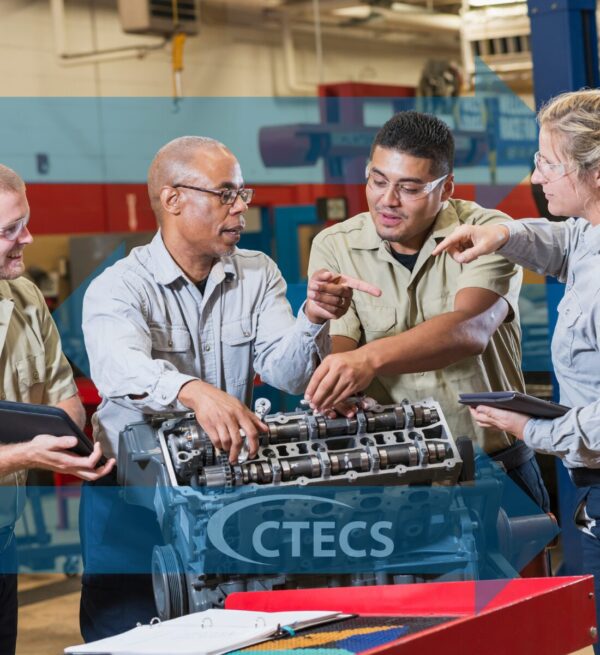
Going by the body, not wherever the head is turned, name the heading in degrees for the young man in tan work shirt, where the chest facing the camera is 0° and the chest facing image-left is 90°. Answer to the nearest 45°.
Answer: approximately 45°

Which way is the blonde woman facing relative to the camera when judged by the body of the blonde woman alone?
to the viewer's left

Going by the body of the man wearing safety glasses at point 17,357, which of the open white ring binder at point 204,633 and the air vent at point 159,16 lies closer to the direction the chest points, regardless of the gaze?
the open white ring binder

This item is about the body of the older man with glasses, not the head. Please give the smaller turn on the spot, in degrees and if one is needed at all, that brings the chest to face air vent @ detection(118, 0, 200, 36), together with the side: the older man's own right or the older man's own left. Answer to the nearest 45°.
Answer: approximately 135° to the older man's own left

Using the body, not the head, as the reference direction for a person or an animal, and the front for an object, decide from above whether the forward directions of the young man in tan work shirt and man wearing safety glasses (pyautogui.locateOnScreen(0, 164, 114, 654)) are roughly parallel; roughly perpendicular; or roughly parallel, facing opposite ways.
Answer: roughly perpendicular

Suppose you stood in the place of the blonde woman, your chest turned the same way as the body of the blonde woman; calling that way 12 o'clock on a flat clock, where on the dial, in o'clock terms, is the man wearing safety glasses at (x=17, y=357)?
The man wearing safety glasses is roughly at 12 o'clock from the blonde woman.

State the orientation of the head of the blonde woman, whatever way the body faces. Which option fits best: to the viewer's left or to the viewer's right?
to the viewer's left

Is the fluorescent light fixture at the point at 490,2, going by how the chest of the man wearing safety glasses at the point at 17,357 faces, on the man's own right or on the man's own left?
on the man's own left
